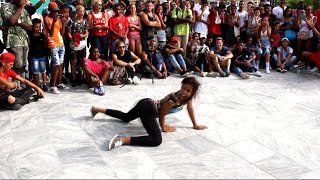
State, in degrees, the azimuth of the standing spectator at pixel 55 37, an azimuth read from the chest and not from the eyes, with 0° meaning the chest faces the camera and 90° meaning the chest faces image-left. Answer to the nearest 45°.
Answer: approximately 315°

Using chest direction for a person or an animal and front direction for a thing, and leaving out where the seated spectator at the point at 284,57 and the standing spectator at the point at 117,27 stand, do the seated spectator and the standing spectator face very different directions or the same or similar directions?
same or similar directions

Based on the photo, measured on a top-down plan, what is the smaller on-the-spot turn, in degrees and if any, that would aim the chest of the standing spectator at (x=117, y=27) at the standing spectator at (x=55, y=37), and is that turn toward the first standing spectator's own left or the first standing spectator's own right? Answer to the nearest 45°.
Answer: approximately 45° to the first standing spectator's own right

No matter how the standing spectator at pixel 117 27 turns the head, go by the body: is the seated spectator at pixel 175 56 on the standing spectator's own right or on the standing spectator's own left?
on the standing spectator's own left

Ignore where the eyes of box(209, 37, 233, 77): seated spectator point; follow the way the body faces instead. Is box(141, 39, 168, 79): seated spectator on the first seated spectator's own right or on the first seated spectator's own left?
on the first seated spectator's own right

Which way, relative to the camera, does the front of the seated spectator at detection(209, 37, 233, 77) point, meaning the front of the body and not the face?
toward the camera

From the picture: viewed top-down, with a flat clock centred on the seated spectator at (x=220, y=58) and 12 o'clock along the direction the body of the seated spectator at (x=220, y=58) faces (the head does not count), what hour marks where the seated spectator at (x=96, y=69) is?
the seated spectator at (x=96, y=69) is roughly at 2 o'clock from the seated spectator at (x=220, y=58).

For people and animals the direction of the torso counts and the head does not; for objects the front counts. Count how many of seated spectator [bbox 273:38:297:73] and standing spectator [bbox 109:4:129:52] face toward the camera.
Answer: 2

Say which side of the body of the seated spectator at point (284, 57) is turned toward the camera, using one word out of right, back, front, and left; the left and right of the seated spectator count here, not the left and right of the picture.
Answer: front

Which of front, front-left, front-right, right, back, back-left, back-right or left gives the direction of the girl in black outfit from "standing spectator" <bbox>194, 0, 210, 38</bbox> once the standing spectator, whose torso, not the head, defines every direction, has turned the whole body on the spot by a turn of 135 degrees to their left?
back-right

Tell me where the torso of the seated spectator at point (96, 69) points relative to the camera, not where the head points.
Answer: toward the camera

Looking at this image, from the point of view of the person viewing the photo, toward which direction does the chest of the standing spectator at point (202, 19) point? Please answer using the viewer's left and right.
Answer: facing the viewer
